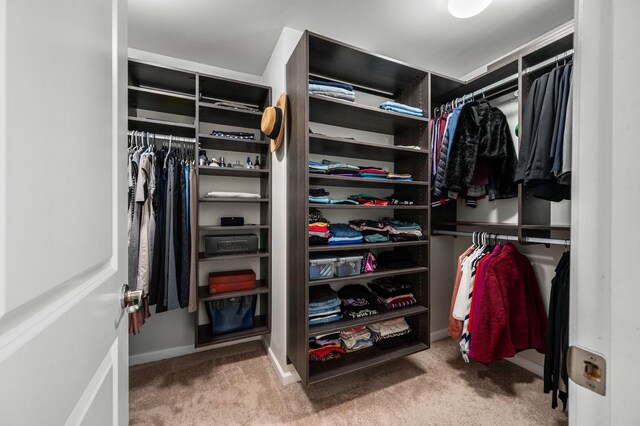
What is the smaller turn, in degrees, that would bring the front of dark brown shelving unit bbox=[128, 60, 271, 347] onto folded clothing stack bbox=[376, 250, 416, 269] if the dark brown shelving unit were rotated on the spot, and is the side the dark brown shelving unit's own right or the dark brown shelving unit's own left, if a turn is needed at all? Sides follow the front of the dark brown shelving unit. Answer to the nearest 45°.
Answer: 0° — it already faces it

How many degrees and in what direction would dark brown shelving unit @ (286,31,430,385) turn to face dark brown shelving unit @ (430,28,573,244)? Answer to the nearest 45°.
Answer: approximately 45° to its left

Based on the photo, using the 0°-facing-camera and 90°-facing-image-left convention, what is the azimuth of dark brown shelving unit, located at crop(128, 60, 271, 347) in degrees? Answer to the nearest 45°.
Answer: approximately 315°

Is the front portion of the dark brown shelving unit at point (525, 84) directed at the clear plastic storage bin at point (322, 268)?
yes

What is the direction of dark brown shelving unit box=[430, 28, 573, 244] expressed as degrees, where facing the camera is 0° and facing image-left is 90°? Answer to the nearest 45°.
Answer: approximately 45°

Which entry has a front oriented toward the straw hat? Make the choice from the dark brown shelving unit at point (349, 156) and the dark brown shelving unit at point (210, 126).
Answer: the dark brown shelving unit at point (210, 126)

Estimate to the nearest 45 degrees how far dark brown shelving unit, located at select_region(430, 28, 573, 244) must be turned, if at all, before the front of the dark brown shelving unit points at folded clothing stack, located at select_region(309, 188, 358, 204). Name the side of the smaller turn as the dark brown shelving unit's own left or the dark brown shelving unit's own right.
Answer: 0° — it already faces it
